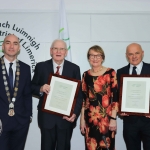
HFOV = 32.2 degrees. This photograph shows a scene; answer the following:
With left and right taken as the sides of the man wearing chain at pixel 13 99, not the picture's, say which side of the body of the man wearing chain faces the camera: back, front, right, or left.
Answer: front

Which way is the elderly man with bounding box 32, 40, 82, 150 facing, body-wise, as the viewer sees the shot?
toward the camera

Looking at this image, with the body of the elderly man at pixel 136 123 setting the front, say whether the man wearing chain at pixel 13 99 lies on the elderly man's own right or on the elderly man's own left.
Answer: on the elderly man's own right

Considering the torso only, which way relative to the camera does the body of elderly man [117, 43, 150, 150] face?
toward the camera
